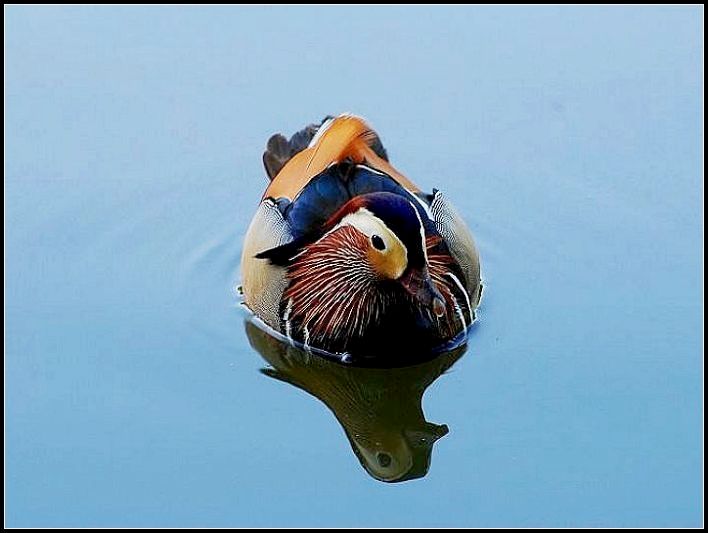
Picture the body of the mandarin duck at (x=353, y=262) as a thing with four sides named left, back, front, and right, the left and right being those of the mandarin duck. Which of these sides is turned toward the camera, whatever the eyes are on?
front
